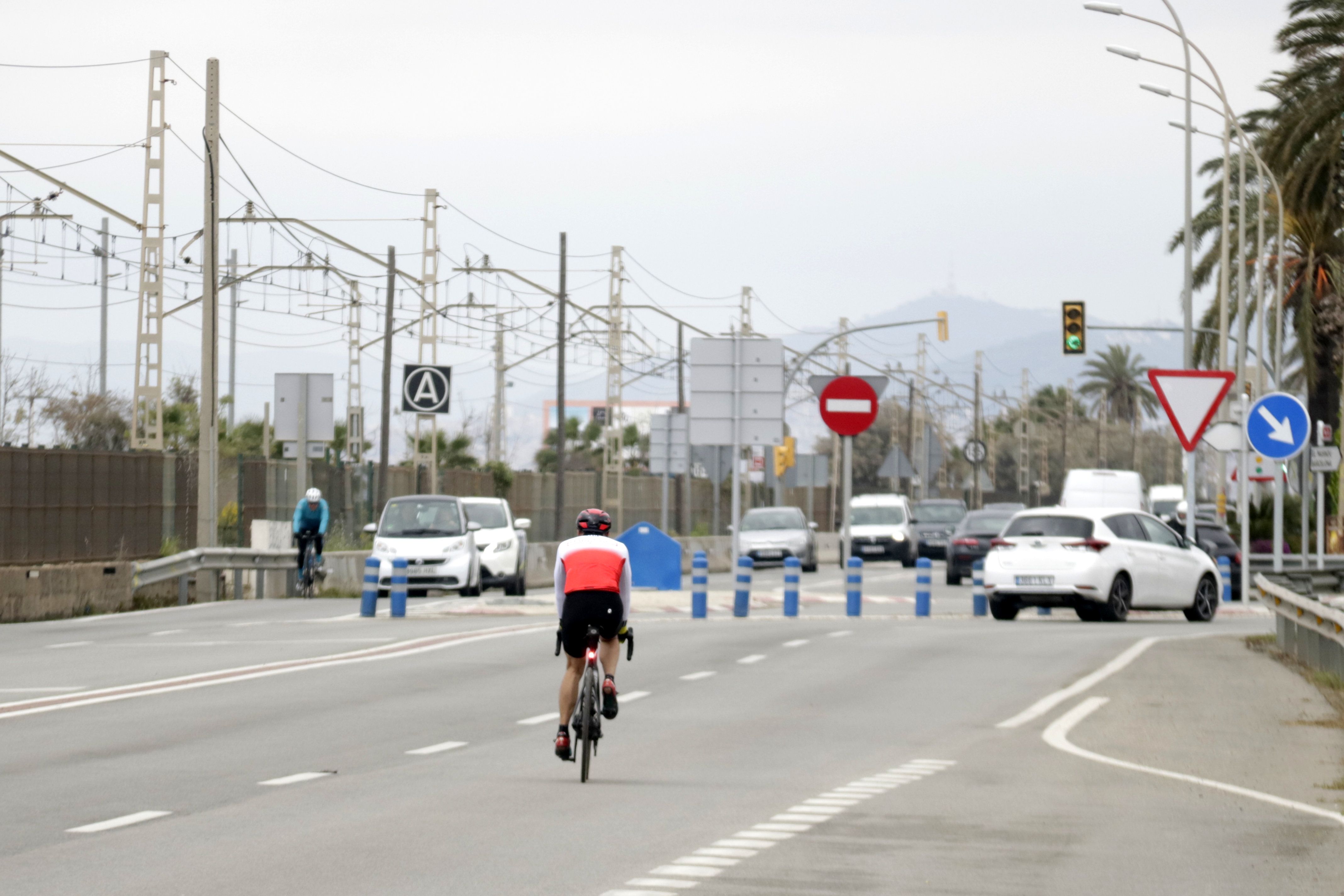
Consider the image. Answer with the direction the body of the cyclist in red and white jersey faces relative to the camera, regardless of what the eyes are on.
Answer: away from the camera

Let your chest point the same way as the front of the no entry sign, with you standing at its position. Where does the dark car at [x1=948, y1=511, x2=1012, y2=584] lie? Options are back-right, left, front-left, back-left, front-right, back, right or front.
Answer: back

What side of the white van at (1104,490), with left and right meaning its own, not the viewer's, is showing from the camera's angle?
back

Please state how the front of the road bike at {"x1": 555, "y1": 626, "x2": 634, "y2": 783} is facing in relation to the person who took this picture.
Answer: facing away from the viewer

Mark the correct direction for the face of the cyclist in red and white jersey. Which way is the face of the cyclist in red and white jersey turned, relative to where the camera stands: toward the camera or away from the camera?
away from the camera

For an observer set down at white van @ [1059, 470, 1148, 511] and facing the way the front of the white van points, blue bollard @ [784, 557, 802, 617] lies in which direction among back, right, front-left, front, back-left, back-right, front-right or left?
back

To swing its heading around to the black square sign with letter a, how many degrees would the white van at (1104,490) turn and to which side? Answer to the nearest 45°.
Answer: approximately 135° to its left

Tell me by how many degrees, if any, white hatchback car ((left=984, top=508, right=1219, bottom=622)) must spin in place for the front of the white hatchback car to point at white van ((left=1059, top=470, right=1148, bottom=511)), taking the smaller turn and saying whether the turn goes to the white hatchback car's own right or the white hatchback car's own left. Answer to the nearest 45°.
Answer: approximately 45° to the white hatchback car's own left

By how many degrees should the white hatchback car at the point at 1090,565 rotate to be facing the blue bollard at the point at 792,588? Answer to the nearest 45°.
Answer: approximately 135° to its left

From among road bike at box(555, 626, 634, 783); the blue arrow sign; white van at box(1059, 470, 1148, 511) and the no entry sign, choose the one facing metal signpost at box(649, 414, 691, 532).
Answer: the road bike

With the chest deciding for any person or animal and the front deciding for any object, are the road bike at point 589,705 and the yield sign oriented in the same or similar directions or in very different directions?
very different directions

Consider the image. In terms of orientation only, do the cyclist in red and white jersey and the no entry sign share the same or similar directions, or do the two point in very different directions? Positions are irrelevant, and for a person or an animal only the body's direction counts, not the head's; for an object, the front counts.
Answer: very different directions

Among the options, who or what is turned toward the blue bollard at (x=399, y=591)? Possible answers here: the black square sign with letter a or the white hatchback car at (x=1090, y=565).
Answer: the black square sign with letter a
